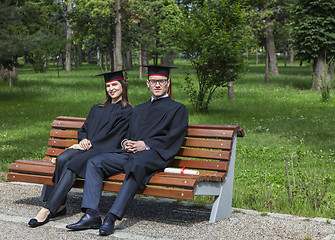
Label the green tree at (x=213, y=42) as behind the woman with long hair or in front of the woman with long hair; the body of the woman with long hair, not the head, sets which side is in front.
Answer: behind

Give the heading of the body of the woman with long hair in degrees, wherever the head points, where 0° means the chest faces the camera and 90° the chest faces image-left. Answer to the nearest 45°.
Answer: approximately 45°

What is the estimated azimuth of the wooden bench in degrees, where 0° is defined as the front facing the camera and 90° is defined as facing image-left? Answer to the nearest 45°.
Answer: approximately 45°

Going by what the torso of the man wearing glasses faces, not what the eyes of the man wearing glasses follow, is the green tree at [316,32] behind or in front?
behind

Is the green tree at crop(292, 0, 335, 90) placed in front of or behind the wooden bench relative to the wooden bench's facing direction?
behind

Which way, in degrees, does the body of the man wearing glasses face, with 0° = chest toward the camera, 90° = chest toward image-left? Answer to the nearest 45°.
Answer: approximately 45°

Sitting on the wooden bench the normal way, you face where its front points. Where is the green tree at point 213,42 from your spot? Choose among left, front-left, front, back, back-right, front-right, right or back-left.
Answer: back-right
